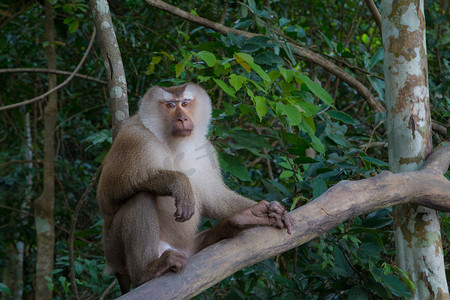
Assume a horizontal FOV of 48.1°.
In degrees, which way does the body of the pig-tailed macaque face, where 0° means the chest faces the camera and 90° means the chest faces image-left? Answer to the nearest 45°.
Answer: approximately 315°

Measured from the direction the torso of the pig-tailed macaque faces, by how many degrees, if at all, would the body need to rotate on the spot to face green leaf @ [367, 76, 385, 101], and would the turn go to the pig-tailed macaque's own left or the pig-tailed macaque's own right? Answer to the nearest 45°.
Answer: approximately 90° to the pig-tailed macaque's own left

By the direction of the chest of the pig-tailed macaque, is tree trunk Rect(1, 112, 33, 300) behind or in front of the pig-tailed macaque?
behind

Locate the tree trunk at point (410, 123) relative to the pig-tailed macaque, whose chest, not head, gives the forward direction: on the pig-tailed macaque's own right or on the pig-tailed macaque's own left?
on the pig-tailed macaque's own left
